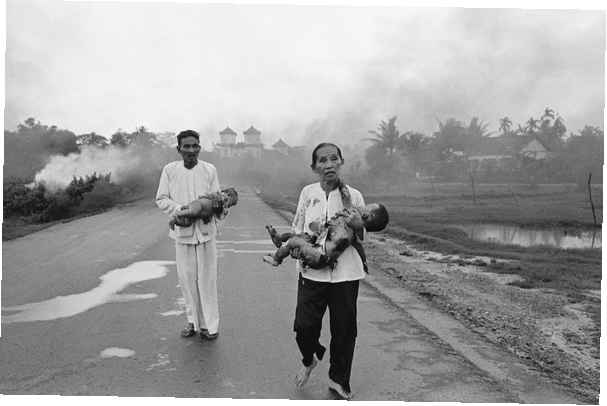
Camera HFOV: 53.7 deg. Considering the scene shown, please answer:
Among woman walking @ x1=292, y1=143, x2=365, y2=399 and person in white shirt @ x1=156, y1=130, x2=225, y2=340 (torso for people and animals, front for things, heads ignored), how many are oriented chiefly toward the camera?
2

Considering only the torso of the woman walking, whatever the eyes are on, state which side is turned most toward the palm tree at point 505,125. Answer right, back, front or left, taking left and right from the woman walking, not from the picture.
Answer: back

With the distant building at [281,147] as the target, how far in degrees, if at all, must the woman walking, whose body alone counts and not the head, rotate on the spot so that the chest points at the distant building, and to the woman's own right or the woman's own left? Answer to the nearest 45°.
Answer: approximately 180°

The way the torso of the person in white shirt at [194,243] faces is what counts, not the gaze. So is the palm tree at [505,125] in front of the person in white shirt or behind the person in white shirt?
behind

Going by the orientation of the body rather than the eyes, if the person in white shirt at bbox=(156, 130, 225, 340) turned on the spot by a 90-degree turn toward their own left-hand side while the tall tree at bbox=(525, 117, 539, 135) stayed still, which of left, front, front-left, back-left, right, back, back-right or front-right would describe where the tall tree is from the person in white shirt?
front-left

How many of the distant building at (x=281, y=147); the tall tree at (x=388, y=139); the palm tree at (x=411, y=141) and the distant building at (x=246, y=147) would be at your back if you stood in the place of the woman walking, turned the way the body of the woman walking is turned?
4

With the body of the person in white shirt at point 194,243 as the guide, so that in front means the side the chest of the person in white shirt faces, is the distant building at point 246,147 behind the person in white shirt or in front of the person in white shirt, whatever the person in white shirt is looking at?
behind

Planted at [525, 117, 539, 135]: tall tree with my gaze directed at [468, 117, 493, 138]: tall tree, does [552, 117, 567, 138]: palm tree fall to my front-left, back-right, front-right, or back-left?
back-left

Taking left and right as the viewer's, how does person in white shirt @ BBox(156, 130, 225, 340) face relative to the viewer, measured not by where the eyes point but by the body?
facing the viewer
